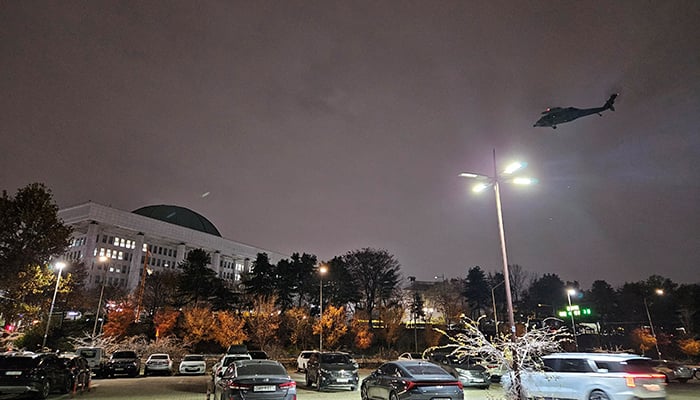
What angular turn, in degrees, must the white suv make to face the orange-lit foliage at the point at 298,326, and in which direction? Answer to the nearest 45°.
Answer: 0° — it already faces it

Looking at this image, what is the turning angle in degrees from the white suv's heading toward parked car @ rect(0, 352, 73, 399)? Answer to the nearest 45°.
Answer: approximately 45° to its left

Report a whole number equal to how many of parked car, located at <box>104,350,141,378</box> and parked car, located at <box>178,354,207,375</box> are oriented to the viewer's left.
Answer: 0

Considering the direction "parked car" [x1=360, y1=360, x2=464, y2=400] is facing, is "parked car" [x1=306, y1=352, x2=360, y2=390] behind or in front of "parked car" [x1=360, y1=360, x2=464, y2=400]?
in front

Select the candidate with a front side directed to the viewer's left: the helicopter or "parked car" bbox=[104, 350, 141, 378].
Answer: the helicopter

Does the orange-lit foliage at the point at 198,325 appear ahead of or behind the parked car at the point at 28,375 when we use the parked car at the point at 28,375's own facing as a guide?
ahead

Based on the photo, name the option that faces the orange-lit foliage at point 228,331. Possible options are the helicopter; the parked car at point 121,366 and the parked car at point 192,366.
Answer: the helicopter

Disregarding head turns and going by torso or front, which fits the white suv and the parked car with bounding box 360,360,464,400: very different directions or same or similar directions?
same or similar directions

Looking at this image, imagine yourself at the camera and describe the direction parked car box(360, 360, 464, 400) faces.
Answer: facing away from the viewer and to the left of the viewer

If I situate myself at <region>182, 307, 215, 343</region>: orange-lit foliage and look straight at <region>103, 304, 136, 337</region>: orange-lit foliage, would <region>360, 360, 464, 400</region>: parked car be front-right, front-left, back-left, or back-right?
back-left

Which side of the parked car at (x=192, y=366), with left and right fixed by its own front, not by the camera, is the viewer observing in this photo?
front

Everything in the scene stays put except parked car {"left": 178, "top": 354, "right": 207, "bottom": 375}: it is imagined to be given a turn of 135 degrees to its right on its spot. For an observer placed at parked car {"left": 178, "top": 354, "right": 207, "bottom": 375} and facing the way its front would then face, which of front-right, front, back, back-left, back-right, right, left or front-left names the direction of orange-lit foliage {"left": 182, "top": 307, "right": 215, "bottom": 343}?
front-right

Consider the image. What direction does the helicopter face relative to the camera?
to the viewer's left

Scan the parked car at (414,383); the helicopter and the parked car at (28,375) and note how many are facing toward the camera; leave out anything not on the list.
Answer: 0

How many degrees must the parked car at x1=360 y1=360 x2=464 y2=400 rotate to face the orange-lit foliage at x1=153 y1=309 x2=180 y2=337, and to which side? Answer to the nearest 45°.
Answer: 0° — it already faces it

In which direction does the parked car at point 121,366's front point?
toward the camera

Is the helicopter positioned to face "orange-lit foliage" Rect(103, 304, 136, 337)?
yes

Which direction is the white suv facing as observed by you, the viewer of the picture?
facing away from the viewer and to the left of the viewer

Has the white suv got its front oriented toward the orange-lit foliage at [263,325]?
yes

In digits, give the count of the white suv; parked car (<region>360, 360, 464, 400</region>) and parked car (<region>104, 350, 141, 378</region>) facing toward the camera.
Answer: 1

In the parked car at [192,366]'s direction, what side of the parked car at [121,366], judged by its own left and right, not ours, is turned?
left

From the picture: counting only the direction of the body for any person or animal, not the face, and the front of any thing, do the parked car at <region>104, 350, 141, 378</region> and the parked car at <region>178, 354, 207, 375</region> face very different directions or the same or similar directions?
same or similar directions
